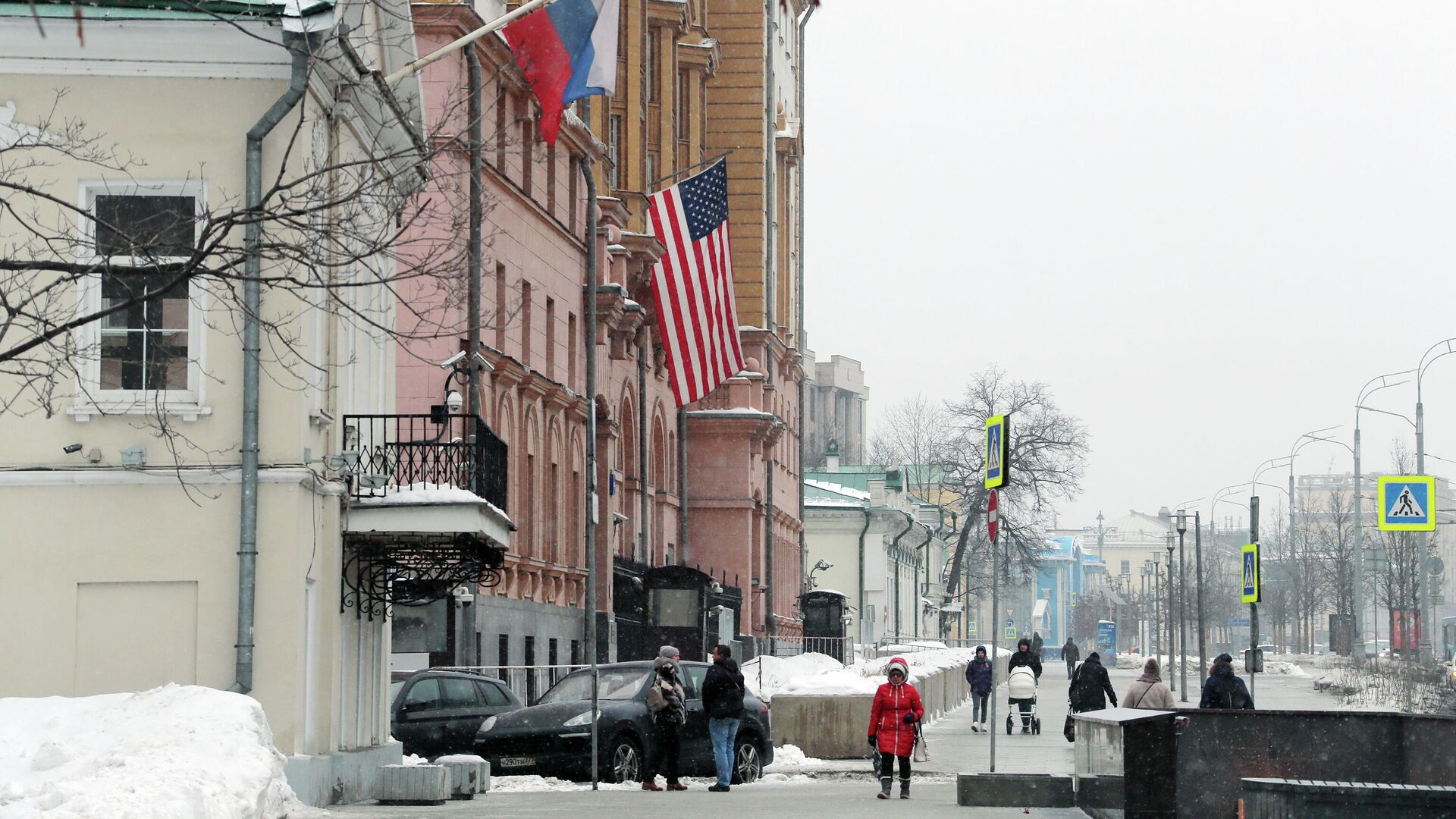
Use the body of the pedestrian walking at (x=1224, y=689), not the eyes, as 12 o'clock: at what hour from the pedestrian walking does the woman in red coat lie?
The woman in red coat is roughly at 7 o'clock from the pedestrian walking.

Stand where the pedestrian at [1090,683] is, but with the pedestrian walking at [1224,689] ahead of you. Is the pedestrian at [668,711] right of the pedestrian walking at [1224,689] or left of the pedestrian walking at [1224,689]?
right

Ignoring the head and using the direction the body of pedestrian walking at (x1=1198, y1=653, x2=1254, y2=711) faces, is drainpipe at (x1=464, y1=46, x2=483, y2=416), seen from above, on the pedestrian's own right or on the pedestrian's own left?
on the pedestrian's own left

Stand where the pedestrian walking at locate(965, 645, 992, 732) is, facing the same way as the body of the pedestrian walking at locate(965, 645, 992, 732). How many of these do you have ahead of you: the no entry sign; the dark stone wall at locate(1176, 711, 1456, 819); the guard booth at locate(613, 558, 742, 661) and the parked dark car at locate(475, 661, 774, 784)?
3

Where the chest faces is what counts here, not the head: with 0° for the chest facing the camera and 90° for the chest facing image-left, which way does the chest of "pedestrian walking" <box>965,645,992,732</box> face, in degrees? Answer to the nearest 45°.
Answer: approximately 0°

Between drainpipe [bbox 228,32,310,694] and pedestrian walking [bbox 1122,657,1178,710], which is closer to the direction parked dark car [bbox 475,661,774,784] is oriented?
the drainpipe

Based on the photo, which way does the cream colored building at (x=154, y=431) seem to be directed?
to the viewer's right

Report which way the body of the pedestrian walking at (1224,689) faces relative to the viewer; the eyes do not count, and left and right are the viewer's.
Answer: facing away from the viewer
